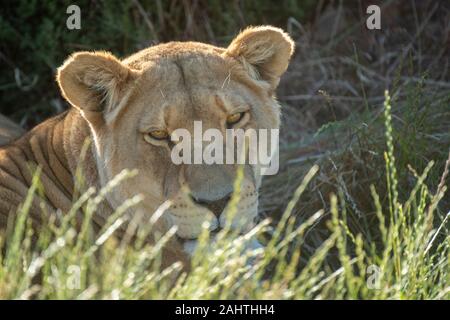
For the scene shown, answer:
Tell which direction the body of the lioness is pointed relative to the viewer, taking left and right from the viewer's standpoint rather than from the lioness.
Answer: facing the viewer and to the right of the viewer
